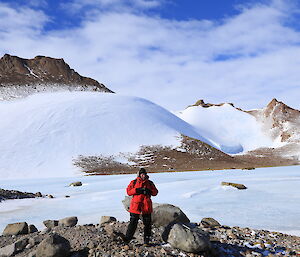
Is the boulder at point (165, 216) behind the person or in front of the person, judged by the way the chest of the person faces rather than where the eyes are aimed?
behind

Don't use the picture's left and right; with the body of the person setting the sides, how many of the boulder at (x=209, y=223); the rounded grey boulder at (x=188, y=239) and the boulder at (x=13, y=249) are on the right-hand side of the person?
1

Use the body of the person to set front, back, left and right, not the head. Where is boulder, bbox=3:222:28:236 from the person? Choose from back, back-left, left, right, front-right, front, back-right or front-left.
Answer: back-right

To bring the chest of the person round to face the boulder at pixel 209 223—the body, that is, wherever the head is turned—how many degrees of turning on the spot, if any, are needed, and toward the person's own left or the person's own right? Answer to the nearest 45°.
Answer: approximately 135° to the person's own left

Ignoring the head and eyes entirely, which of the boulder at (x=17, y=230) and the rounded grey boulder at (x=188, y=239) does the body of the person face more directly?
the rounded grey boulder

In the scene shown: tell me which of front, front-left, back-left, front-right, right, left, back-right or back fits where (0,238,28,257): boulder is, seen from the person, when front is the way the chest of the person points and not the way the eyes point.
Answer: right

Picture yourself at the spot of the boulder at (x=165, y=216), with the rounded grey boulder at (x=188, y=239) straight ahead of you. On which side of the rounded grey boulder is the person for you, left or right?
right

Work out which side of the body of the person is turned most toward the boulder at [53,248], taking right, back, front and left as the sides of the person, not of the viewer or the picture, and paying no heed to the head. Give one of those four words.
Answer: right

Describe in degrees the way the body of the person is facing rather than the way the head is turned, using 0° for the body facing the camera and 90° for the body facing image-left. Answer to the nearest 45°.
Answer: approximately 0°
